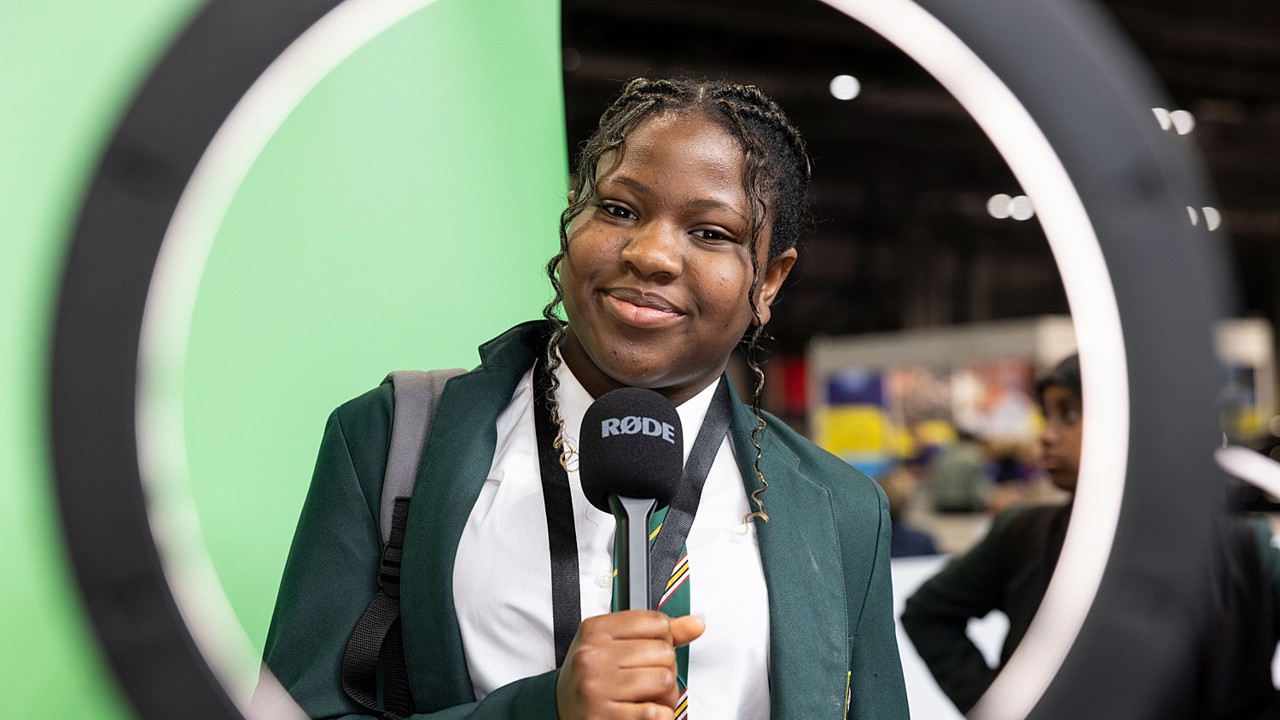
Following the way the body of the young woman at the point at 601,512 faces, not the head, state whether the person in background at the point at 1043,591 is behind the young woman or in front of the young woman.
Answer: behind

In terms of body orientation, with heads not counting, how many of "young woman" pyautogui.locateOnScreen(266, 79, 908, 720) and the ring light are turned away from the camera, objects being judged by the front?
1

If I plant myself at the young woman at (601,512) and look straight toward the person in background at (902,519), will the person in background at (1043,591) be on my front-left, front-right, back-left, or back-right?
front-right

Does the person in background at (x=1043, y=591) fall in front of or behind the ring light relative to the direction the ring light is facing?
in front

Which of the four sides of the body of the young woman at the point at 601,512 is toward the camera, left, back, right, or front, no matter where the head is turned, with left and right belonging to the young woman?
front

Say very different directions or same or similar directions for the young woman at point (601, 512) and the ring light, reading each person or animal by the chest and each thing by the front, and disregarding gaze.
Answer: very different directions

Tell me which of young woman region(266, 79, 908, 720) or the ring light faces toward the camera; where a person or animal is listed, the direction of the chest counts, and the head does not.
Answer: the young woman

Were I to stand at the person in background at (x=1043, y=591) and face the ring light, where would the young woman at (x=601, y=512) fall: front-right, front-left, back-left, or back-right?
front-right

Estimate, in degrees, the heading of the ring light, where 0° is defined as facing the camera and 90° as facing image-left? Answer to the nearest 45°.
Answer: approximately 180°

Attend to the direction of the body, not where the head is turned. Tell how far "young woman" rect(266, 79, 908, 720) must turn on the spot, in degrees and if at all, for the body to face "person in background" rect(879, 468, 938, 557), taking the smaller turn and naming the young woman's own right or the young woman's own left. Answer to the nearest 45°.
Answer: approximately 180°

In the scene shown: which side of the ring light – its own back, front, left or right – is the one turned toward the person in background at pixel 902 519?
front
